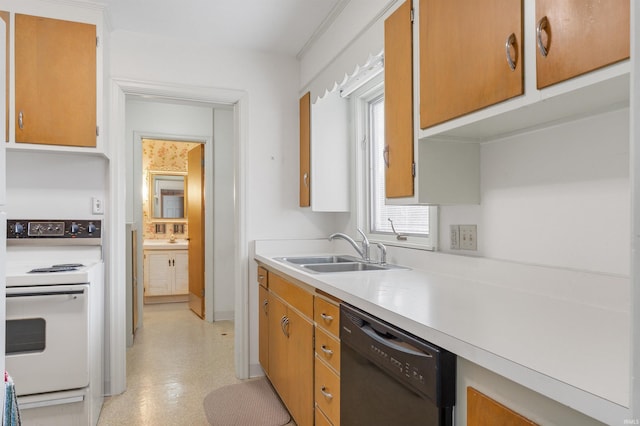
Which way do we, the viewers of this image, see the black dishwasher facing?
facing the viewer and to the left of the viewer

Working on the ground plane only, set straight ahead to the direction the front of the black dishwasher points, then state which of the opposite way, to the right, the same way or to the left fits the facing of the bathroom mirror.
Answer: to the left

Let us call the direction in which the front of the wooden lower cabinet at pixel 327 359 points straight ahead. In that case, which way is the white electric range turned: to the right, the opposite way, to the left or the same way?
to the left

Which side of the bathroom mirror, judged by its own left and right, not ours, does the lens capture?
front

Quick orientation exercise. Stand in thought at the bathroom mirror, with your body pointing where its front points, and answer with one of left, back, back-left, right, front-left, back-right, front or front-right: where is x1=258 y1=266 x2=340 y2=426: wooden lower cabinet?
front

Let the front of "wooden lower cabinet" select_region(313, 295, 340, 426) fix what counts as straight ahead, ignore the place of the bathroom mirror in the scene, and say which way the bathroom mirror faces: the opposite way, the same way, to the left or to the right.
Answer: to the left

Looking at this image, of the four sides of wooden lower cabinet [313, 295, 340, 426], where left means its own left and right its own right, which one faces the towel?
front

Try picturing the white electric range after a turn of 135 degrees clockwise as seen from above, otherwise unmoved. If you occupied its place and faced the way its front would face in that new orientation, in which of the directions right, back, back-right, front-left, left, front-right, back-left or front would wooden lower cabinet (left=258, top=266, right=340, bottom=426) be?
back

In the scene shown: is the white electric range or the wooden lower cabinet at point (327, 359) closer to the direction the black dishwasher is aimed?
the white electric range

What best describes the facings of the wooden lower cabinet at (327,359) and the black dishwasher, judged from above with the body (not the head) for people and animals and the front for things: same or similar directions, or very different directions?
same or similar directions

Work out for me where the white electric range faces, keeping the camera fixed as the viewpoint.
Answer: facing the viewer

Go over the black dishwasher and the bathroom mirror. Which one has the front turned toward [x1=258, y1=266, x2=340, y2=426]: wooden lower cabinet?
the bathroom mirror

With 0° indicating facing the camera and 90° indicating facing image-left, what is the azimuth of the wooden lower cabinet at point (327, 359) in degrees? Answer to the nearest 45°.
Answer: approximately 45°
